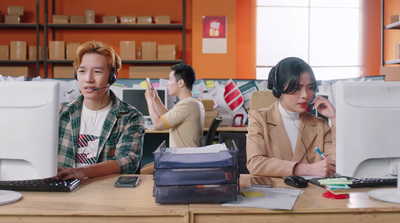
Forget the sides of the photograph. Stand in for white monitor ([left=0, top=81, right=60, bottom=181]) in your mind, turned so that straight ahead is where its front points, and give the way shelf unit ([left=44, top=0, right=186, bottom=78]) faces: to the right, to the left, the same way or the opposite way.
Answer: the opposite way

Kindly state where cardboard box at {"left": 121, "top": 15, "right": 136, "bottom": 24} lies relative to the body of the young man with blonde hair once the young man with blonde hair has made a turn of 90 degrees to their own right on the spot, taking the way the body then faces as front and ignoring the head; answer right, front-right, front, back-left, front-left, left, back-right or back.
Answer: front-right

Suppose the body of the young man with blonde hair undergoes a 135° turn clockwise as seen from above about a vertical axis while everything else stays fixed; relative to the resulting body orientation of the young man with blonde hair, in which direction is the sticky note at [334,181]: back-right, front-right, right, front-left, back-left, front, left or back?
back-right

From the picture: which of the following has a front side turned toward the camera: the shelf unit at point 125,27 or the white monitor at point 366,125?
the shelf unit

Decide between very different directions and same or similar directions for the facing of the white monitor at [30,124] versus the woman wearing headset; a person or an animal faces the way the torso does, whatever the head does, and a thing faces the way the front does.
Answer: very different directions

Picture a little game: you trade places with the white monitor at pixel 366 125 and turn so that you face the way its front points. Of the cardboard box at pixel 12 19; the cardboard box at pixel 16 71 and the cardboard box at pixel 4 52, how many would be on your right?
0

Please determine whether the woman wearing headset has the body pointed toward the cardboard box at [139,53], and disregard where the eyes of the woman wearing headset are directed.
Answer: no

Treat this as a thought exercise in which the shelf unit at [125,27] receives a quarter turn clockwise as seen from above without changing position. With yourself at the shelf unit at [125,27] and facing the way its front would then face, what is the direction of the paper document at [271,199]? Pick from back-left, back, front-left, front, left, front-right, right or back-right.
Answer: left

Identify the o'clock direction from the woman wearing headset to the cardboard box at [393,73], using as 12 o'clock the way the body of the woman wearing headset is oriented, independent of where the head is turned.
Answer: The cardboard box is roughly at 8 o'clock from the woman wearing headset.

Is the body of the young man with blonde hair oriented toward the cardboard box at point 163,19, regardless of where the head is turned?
no

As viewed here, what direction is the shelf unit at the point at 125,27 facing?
toward the camera

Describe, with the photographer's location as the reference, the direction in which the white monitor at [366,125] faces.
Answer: facing away from the viewer

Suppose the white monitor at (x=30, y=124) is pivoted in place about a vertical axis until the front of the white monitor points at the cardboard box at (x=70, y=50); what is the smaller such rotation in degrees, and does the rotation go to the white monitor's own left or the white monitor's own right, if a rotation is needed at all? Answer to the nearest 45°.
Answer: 0° — it already faces it

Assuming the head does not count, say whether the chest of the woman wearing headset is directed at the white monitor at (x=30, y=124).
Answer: no

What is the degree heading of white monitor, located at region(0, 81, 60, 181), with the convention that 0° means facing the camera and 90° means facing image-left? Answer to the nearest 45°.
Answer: approximately 180°

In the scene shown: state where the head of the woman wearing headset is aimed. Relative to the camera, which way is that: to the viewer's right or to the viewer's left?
to the viewer's right

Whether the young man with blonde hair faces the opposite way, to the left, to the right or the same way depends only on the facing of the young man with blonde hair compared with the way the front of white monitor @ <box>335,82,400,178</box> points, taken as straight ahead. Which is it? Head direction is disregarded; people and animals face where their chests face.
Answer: the opposite way

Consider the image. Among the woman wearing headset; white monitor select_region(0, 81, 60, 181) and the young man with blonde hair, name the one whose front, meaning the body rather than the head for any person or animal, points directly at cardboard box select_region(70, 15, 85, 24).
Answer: the white monitor
